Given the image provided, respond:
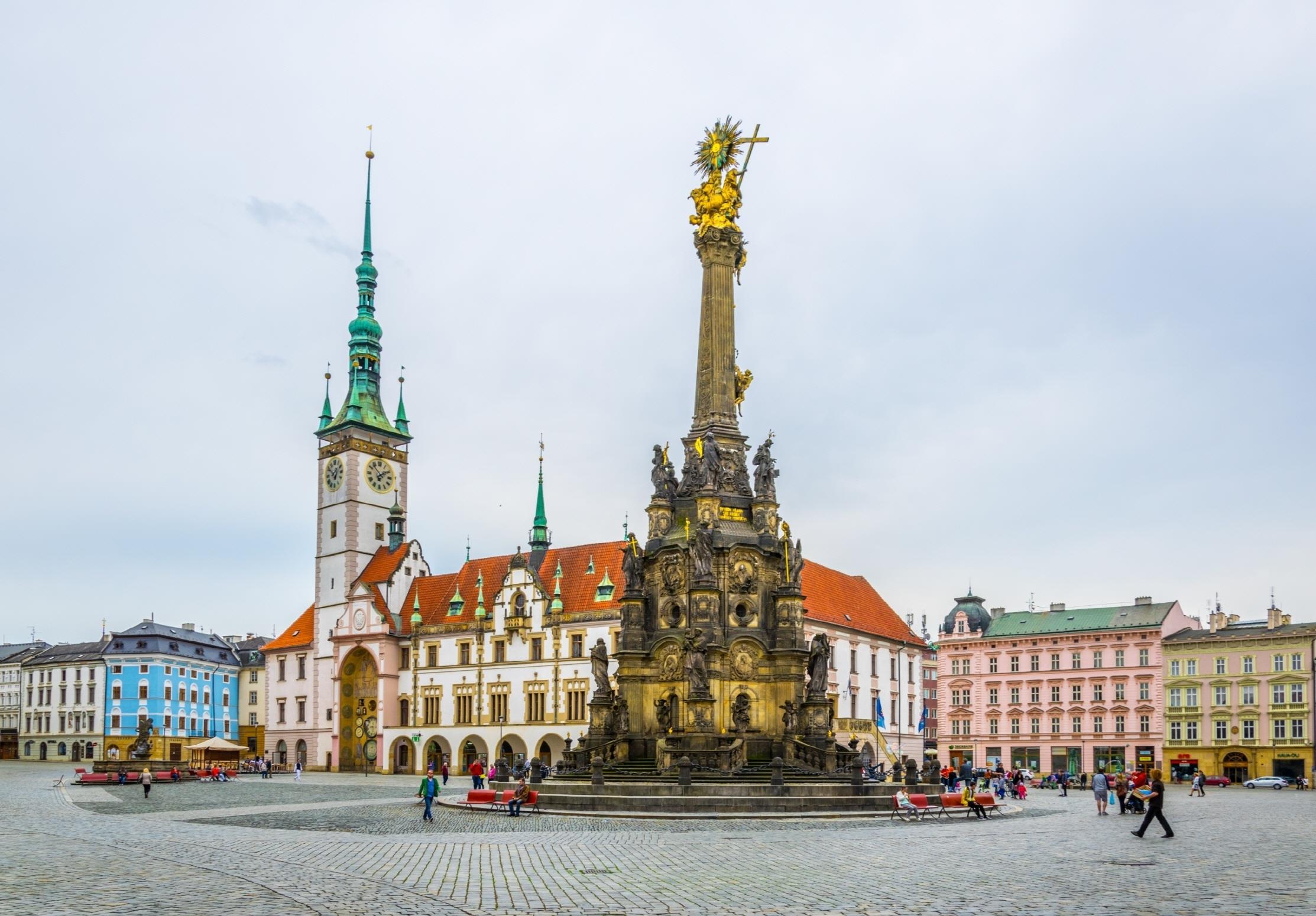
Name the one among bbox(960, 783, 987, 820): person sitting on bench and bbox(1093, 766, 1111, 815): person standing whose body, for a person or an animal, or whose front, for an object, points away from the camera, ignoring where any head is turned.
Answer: the person standing

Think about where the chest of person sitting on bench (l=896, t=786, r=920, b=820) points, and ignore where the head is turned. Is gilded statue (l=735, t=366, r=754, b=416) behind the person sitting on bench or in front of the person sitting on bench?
behind

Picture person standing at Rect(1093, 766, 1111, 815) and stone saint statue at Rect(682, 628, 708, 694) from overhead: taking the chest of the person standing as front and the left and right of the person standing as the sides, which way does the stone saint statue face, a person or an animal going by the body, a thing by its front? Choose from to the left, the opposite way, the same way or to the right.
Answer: the opposite way

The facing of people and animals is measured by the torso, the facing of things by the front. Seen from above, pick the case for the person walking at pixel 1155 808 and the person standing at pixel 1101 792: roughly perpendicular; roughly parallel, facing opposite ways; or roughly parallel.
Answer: roughly perpendicular

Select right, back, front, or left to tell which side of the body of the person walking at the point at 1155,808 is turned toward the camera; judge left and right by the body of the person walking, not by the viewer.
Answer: left

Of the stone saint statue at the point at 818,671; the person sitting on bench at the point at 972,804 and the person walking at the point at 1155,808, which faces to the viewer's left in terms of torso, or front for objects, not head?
the person walking

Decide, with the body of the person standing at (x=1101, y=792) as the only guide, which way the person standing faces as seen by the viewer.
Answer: away from the camera

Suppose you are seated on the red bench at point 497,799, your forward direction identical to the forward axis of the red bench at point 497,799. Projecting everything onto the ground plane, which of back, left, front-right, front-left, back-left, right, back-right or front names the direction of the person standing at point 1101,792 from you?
back-left

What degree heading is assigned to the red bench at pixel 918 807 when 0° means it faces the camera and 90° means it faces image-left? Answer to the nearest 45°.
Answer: approximately 315°

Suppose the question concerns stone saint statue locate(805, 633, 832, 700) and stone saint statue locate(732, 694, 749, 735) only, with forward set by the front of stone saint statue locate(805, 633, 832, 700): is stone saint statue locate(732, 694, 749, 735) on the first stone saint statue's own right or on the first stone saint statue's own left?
on the first stone saint statue's own right

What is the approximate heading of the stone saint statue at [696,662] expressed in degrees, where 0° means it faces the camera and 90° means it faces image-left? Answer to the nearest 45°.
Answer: approximately 0°
